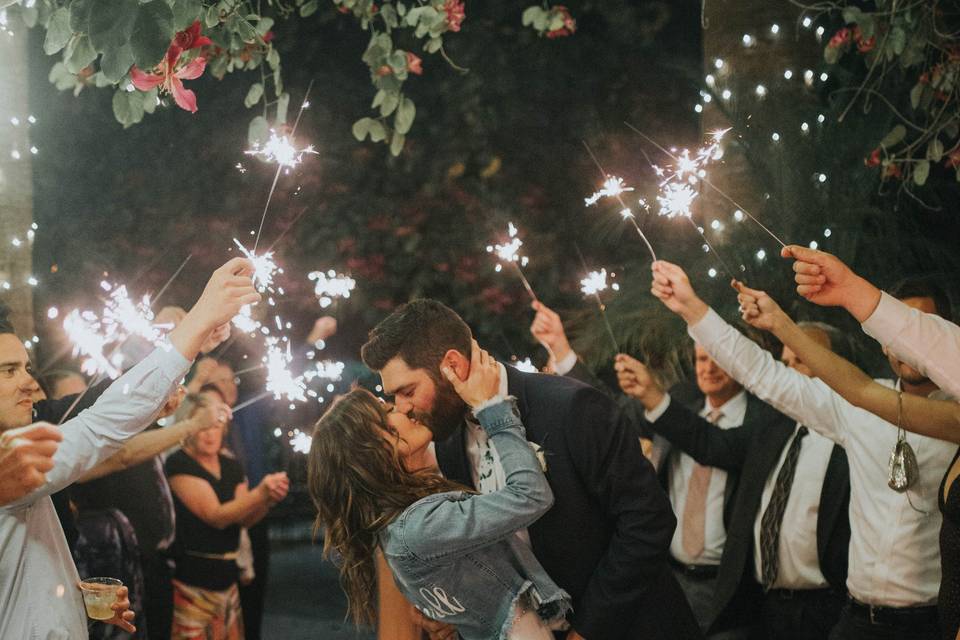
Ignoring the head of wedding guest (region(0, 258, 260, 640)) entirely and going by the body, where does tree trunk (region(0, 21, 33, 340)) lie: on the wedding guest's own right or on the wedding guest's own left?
on the wedding guest's own left

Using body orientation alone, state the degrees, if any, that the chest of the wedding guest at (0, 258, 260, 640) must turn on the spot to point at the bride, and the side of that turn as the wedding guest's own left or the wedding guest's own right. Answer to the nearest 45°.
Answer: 0° — they already face them

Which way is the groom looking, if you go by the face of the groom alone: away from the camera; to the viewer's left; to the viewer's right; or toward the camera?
to the viewer's left

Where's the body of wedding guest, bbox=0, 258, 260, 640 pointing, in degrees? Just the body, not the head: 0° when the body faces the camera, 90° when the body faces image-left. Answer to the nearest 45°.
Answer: approximately 270°

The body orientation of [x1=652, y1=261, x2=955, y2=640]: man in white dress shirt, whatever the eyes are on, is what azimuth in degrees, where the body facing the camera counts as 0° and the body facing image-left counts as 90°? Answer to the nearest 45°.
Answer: approximately 45°

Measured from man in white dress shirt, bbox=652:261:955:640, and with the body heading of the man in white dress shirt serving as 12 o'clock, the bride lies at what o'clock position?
The bride is roughly at 12 o'clock from the man in white dress shirt.

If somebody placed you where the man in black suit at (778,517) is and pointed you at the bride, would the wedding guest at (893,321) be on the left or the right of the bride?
left

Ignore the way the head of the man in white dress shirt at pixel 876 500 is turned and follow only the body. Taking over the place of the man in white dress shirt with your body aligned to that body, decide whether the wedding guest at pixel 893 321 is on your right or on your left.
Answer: on your left

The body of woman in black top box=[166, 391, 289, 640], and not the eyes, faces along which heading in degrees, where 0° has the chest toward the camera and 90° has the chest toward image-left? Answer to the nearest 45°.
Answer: approximately 315°
